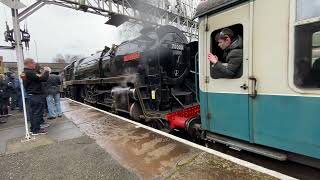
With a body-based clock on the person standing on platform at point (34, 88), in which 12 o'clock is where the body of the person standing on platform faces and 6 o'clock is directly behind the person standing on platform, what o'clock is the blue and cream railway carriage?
The blue and cream railway carriage is roughly at 2 o'clock from the person standing on platform.

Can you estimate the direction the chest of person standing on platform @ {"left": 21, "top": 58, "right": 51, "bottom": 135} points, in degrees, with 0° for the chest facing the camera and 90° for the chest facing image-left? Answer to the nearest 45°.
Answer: approximately 270°

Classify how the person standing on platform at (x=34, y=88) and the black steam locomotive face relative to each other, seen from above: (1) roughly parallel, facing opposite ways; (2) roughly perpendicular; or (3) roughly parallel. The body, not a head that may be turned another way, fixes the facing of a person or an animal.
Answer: roughly perpendicular

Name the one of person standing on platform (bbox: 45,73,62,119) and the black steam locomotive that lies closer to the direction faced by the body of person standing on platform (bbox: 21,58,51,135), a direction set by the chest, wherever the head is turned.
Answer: the black steam locomotive

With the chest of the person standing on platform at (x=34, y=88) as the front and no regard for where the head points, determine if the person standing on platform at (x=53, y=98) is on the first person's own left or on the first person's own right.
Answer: on the first person's own left
